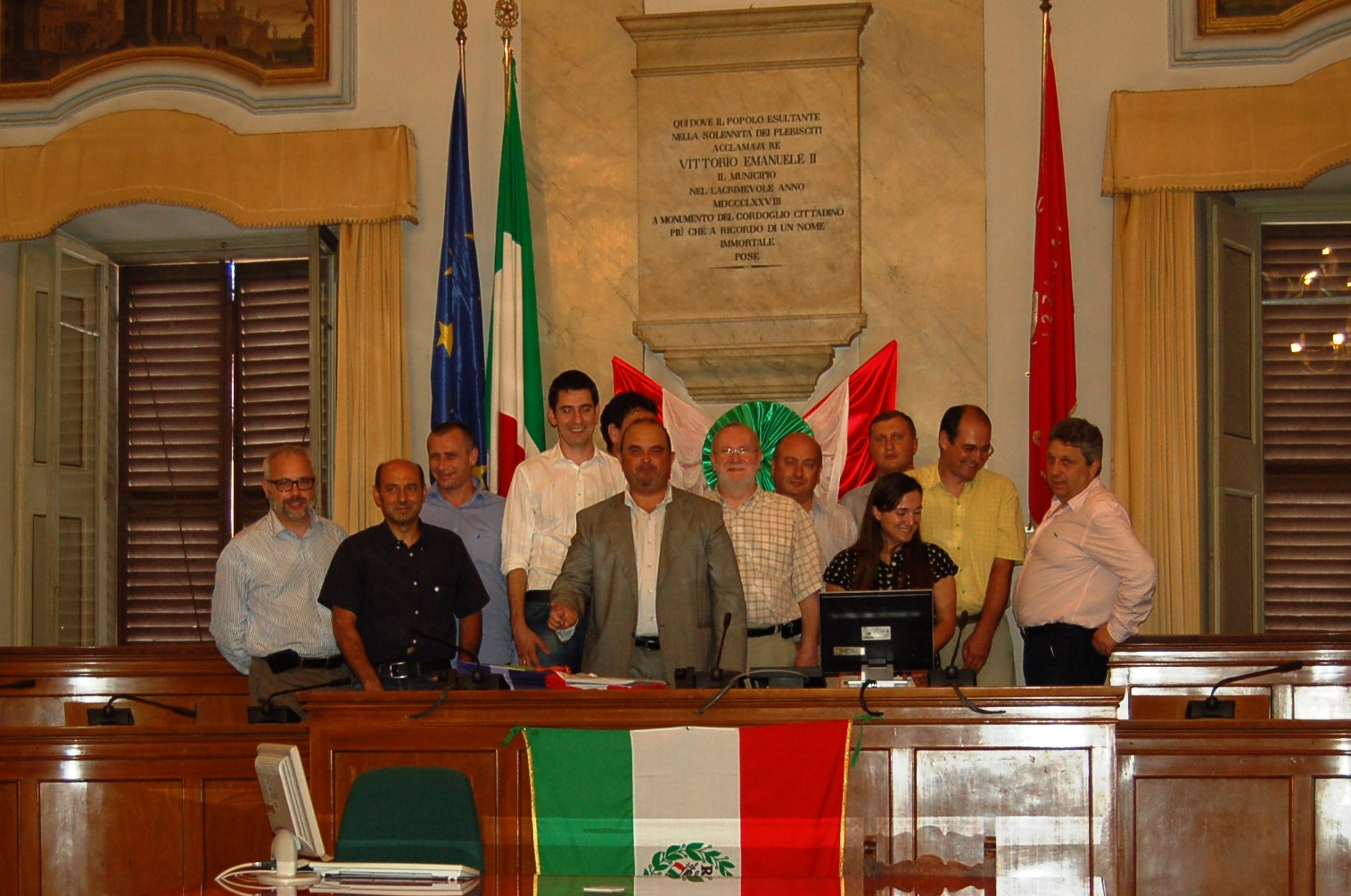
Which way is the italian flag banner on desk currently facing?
toward the camera

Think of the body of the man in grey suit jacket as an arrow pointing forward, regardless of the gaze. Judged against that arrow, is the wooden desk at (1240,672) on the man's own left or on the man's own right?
on the man's own left

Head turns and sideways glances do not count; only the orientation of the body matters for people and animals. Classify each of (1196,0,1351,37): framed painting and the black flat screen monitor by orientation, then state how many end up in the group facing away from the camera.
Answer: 1

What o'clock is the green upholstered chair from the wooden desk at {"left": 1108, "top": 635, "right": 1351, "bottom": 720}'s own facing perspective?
The green upholstered chair is roughly at 1 o'clock from the wooden desk.

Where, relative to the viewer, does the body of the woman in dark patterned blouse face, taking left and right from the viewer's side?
facing the viewer

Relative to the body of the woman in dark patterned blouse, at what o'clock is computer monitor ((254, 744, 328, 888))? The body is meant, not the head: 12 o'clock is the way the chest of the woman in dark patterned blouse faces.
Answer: The computer monitor is roughly at 1 o'clock from the woman in dark patterned blouse.

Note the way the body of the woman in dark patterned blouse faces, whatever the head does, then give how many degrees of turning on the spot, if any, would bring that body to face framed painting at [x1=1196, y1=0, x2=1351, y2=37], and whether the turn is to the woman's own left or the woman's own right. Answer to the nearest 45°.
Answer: approximately 135° to the woman's own left

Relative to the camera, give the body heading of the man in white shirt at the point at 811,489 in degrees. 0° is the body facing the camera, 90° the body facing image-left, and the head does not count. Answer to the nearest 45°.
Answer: approximately 0°
